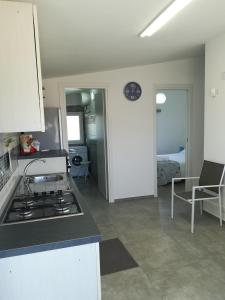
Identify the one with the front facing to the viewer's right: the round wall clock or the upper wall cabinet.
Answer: the upper wall cabinet

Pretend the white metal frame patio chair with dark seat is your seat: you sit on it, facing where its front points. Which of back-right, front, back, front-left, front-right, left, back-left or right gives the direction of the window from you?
right

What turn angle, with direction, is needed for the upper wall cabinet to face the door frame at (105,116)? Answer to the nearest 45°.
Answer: approximately 45° to its left

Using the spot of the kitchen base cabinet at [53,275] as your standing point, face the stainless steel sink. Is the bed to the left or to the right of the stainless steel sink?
right

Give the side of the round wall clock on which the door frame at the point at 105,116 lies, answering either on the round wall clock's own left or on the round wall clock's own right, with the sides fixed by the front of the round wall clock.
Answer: on the round wall clock's own right

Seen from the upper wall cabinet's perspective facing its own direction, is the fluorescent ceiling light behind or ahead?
ahead

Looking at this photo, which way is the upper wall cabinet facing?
to the viewer's right

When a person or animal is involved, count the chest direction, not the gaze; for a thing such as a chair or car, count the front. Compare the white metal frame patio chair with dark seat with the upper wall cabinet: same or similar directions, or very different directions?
very different directions

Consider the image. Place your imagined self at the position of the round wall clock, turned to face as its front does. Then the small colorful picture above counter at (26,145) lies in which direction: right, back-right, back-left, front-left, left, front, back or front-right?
front-right

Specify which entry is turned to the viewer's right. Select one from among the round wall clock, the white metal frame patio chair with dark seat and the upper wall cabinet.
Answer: the upper wall cabinet

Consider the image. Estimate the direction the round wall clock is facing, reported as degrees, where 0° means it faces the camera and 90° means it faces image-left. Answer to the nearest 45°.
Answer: approximately 0°

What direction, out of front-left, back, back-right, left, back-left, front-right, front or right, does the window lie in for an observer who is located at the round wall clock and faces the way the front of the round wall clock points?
back-right

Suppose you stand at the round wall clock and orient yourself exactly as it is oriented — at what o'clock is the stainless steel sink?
The stainless steel sink is roughly at 1 o'clock from the round wall clock.

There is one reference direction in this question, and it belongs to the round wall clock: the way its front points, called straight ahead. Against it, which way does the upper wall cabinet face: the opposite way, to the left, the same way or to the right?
to the left
